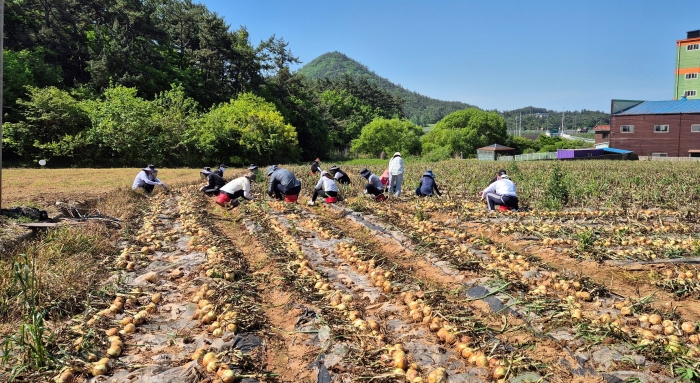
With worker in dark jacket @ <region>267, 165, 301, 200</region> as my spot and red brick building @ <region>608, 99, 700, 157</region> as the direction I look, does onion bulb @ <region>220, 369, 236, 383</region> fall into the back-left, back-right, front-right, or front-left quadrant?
back-right

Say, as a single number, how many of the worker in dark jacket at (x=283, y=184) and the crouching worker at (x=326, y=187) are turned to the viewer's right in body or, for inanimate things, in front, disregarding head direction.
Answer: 0

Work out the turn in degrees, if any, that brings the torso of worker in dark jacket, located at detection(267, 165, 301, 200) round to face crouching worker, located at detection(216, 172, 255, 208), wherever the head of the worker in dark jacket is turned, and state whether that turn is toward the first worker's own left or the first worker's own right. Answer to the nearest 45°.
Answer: approximately 45° to the first worker's own left

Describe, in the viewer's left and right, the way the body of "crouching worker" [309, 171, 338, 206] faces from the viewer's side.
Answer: facing away from the viewer and to the left of the viewer

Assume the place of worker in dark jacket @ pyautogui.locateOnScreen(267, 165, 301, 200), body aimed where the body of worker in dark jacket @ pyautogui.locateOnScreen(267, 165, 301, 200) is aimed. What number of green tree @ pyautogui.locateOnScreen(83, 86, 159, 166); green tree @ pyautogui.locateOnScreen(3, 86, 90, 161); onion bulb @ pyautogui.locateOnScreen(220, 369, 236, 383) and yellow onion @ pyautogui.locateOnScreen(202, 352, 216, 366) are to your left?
2

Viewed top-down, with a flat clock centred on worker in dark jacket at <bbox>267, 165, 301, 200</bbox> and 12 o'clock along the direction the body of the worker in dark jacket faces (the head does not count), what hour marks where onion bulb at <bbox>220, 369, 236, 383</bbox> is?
The onion bulb is roughly at 9 o'clock from the worker in dark jacket.

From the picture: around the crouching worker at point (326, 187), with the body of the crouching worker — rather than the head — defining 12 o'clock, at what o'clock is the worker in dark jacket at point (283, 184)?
The worker in dark jacket is roughly at 11 o'clock from the crouching worker.

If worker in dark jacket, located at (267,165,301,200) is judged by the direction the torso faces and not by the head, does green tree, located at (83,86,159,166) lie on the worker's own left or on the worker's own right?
on the worker's own right
